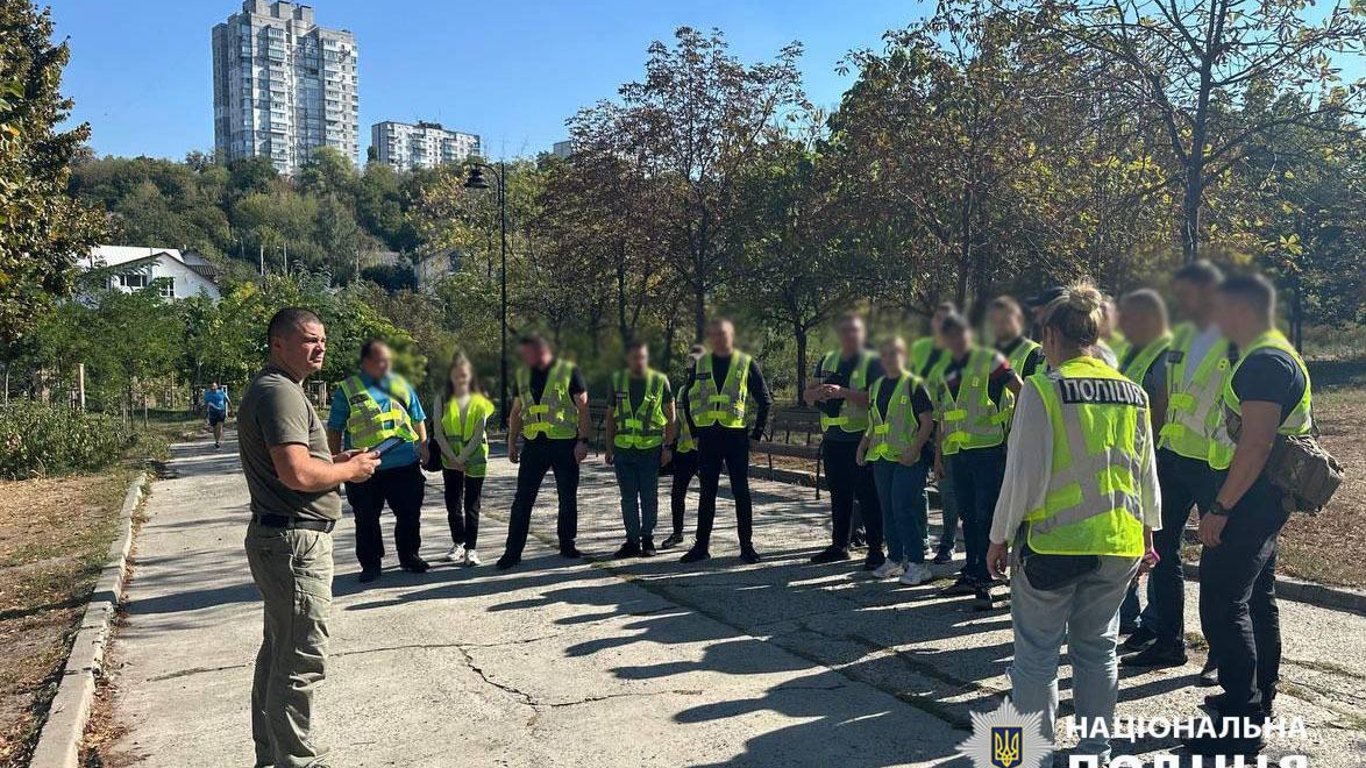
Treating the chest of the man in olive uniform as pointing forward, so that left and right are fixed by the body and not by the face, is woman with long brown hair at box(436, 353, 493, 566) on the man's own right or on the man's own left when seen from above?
on the man's own left

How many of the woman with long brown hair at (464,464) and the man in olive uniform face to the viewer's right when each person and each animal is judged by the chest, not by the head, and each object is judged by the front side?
1

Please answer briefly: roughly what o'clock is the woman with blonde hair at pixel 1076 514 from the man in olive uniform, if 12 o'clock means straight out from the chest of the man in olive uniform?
The woman with blonde hair is roughly at 1 o'clock from the man in olive uniform.

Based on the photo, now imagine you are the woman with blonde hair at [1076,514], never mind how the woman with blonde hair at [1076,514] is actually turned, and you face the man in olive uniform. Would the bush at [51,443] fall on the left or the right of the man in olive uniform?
right

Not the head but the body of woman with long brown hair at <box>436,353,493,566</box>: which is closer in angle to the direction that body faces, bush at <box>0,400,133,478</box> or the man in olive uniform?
the man in olive uniform

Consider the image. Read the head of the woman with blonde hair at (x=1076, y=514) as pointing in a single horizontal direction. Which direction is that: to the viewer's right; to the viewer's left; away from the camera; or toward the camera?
away from the camera

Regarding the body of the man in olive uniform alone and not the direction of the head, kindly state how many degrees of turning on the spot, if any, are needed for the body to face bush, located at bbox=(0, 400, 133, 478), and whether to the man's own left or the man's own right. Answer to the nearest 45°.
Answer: approximately 90° to the man's own left

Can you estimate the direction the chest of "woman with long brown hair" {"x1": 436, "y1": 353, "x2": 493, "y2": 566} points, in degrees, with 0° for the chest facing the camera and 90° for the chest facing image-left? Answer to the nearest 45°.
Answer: approximately 0°

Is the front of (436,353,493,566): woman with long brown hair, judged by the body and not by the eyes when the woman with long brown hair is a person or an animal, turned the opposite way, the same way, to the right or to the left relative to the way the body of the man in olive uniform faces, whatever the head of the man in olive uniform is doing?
to the right

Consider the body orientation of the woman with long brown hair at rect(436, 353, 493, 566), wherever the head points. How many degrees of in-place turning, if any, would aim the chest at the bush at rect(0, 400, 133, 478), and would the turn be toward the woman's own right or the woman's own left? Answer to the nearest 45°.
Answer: approximately 135° to the woman's own right

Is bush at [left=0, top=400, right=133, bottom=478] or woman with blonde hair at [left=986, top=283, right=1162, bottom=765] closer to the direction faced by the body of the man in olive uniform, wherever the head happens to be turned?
the woman with blonde hair

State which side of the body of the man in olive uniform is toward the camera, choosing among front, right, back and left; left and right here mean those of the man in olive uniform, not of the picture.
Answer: right
